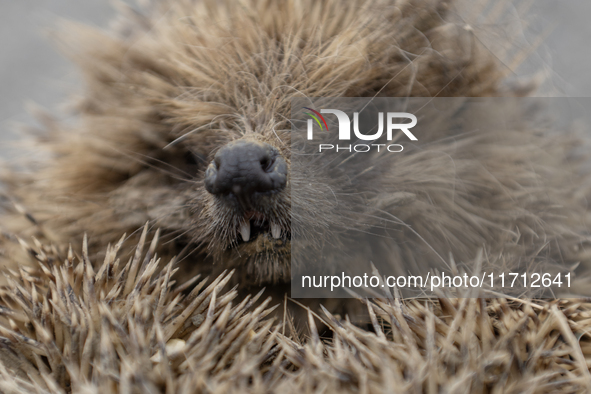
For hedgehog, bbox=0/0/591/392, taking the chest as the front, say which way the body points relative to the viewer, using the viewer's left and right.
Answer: facing the viewer
